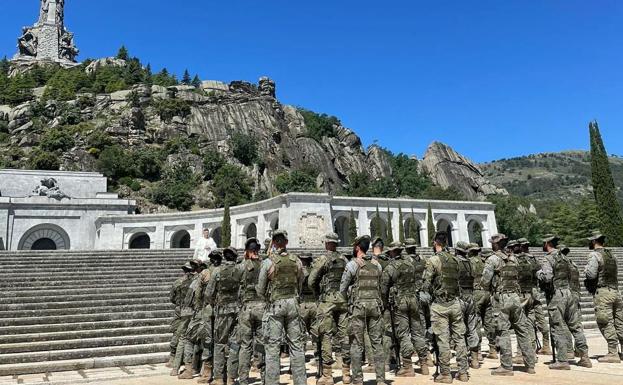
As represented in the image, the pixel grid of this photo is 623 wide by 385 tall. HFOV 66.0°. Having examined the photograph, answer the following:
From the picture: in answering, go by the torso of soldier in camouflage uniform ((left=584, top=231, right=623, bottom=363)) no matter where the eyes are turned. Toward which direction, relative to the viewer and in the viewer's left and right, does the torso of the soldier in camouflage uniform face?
facing away from the viewer and to the left of the viewer

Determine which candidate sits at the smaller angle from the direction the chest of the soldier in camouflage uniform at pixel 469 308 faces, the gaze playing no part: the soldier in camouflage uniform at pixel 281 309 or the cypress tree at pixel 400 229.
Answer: the cypress tree

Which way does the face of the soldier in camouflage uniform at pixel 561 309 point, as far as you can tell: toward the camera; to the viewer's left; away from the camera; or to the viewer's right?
to the viewer's left

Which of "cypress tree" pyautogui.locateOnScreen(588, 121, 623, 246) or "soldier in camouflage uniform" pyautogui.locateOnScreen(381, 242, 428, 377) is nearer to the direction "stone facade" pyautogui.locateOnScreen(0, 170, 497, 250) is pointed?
the soldier in camouflage uniform

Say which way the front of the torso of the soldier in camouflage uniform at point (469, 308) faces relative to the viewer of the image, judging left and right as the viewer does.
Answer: facing away from the viewer and to the left of the viewer

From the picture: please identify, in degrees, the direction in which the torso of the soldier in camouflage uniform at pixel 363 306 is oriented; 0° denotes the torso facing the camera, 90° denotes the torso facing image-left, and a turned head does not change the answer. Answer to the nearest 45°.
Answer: approximately 135°

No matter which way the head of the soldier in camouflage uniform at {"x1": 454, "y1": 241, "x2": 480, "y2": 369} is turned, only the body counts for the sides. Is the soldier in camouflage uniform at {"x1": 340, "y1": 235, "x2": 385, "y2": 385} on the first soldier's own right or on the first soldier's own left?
on the first soldier's own left

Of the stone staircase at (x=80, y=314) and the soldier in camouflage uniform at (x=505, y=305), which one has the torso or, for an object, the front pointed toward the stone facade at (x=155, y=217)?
the soldier in camouflage uniform

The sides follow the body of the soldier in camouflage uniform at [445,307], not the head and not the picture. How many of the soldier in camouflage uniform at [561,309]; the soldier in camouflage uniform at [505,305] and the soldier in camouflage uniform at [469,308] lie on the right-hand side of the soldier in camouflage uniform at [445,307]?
3

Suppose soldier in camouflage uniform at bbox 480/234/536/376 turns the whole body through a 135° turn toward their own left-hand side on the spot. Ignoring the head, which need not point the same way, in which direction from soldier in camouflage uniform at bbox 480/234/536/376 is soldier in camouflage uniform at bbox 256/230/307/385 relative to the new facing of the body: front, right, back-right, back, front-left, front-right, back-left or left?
front-right

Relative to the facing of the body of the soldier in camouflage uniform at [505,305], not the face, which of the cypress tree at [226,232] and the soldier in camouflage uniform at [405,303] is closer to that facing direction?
the cypress tree

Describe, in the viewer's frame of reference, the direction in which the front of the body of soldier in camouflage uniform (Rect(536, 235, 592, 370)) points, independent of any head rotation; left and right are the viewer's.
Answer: facing away from the viewer and to the left of the viewer

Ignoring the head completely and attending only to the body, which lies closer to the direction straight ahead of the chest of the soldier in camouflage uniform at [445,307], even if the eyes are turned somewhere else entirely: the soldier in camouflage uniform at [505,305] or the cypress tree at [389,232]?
the cypress tree
